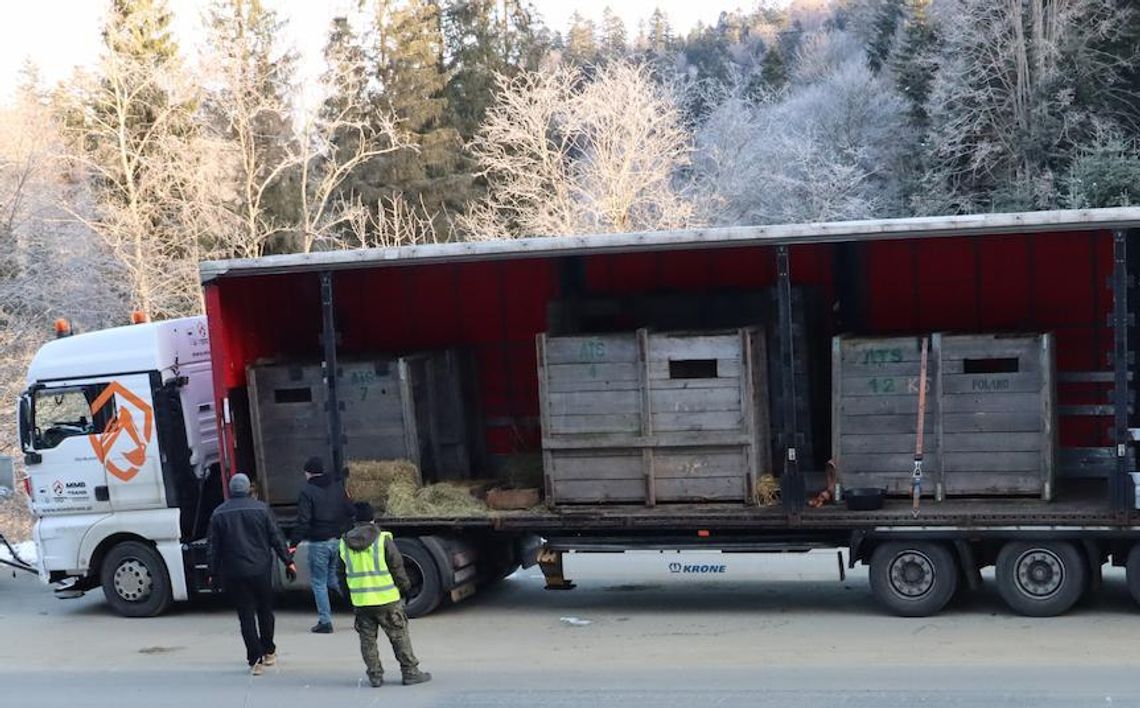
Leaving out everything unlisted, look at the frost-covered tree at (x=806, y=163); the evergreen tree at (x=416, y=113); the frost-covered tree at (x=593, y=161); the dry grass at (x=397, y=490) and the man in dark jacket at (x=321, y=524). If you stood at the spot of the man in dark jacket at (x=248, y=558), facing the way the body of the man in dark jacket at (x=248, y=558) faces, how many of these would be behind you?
0

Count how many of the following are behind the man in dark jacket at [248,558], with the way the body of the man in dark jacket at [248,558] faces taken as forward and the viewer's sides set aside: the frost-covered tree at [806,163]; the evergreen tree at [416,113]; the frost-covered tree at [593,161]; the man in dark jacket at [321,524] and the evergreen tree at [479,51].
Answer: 0

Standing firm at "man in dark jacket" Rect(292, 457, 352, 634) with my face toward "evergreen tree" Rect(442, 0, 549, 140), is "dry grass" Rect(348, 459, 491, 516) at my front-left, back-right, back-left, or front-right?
front-right

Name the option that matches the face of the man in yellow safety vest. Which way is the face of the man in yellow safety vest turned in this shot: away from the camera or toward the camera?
away from the camera

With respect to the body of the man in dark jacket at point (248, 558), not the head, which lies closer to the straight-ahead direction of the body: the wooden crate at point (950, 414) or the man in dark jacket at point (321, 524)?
the man in dark jacket

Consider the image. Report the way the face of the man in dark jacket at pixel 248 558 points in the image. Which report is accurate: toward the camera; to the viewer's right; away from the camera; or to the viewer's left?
away from the camera

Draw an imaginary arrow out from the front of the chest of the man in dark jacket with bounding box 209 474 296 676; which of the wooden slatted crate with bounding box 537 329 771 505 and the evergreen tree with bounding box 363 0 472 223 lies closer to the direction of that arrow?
the evergreen tree

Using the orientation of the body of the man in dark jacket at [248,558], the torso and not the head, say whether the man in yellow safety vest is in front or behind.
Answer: behind

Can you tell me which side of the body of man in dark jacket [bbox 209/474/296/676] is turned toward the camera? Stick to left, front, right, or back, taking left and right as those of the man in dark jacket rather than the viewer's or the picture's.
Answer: back

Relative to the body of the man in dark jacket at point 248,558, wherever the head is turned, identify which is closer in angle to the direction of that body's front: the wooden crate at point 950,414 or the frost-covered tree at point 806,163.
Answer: the frost-covered tree

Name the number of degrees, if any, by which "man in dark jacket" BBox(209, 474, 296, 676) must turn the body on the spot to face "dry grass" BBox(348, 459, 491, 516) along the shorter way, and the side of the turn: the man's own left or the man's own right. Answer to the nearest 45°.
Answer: approximately 45° to the man's own right

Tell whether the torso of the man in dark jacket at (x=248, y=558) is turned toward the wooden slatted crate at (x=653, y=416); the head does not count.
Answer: no

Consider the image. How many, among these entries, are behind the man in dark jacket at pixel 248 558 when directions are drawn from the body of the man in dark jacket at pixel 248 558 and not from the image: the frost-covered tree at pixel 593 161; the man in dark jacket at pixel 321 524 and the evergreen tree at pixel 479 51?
0

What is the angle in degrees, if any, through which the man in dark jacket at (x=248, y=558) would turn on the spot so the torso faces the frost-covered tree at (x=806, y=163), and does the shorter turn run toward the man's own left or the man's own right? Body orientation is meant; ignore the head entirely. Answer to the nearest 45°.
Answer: approximately 45° to the man's own right
